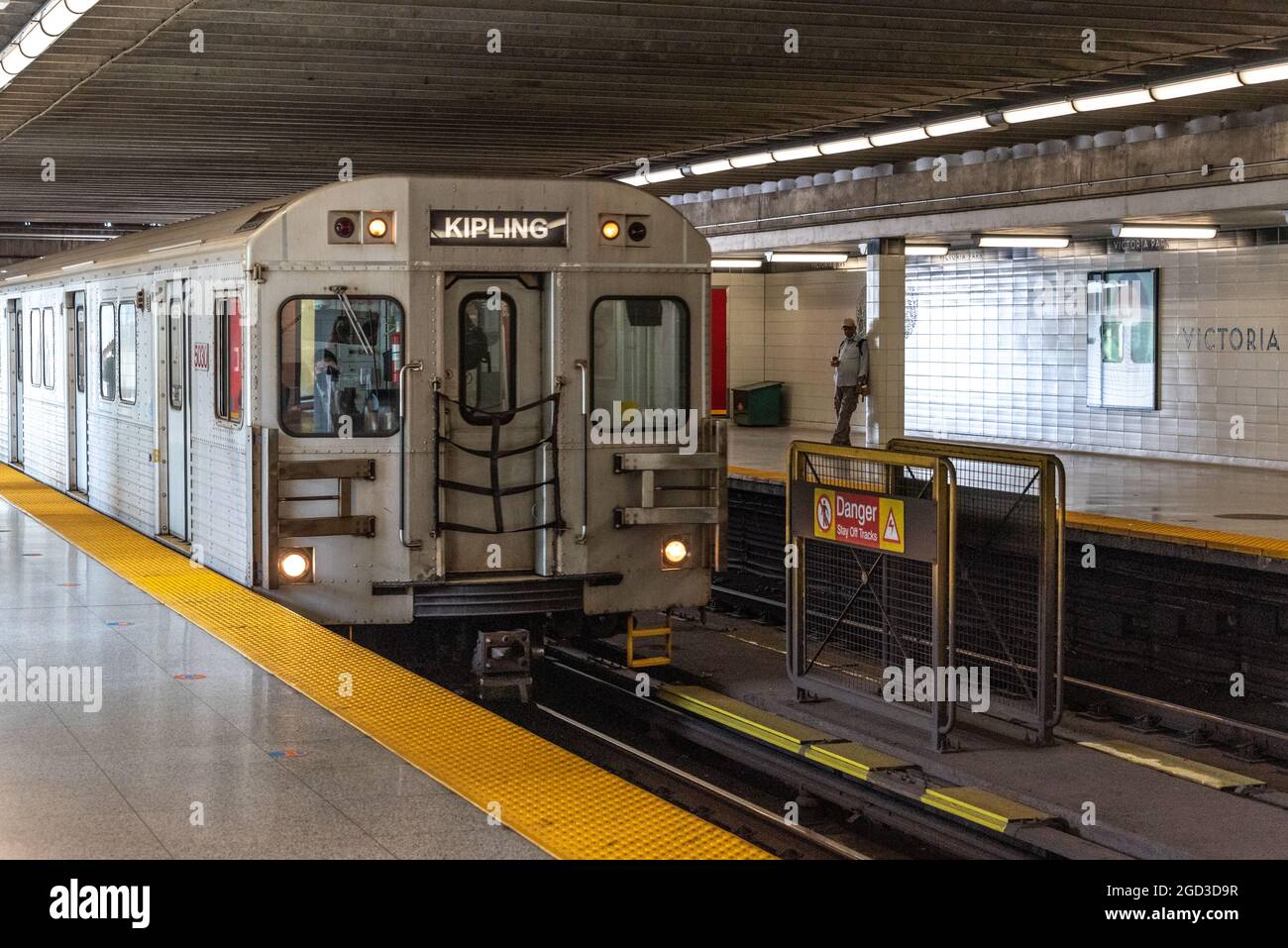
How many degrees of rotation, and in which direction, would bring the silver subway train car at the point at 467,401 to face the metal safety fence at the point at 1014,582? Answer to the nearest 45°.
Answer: approximately 45° to its left

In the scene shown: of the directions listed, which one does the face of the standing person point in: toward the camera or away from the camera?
toward the camera

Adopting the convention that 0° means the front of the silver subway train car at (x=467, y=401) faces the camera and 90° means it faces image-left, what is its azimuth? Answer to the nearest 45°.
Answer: approximately 315°

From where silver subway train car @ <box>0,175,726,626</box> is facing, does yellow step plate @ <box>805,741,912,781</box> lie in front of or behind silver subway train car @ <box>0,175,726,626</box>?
in front

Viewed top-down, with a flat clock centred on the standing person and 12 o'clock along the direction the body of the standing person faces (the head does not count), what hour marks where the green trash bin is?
The green trash bin is roughly at 4 o'clock from the standing person.

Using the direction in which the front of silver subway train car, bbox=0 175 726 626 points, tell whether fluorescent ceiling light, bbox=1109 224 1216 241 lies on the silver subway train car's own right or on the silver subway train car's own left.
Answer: on the silver subway train car's own left

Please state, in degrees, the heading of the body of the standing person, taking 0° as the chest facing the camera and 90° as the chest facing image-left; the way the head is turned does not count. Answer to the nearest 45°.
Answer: approximately 45°

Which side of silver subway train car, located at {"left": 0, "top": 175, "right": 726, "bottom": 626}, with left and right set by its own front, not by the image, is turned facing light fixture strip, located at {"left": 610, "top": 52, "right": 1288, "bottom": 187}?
left

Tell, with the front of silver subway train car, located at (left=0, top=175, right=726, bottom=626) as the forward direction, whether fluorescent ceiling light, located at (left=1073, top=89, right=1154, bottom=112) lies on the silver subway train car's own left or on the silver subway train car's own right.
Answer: on the silver subway train car's own left

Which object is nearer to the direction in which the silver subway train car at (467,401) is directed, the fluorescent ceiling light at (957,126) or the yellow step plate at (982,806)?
the yellow step plate

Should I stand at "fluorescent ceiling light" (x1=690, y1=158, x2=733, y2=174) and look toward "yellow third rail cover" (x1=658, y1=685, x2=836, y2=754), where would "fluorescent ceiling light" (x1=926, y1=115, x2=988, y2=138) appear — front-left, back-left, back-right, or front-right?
front-left

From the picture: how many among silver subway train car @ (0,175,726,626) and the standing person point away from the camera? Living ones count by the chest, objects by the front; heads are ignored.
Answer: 0

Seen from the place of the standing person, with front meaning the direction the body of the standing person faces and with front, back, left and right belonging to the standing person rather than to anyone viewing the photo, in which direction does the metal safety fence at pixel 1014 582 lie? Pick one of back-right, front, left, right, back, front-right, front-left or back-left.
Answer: front-left

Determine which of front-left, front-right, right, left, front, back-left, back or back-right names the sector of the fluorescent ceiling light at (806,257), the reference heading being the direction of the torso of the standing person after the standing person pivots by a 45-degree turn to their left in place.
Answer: back

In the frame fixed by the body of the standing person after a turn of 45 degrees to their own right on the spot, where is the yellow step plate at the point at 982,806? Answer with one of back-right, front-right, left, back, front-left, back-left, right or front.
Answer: left
